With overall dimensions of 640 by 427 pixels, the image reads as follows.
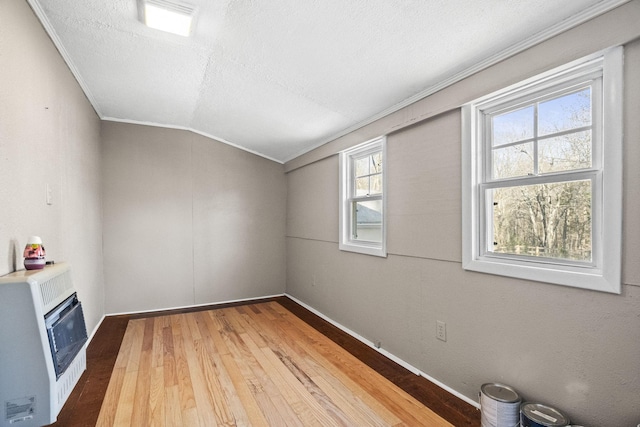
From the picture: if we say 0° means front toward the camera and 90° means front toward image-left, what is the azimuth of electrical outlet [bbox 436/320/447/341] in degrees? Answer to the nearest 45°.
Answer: approximately 45°

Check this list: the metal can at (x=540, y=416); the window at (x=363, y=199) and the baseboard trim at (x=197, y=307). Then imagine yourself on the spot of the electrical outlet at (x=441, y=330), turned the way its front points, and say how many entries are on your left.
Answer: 1

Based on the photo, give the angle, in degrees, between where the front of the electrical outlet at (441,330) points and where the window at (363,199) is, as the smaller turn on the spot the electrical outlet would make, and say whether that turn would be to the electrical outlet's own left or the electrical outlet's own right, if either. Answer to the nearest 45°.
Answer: approximately 90° to the electrical outlet's own right

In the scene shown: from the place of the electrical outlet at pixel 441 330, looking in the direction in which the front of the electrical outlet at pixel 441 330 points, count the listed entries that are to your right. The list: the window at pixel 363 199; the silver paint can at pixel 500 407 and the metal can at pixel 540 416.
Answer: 1

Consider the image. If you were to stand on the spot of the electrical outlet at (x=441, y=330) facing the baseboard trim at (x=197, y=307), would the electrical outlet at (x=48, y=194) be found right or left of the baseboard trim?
left

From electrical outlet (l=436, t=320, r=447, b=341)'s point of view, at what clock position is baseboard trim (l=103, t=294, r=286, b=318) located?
The baseboard trim is roughly at 2 o'clock from the electrical outlet.

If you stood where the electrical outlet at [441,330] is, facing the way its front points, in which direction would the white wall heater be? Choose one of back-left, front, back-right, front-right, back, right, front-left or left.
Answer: front

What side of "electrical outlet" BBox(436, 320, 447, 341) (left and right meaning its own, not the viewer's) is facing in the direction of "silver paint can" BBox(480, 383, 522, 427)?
left

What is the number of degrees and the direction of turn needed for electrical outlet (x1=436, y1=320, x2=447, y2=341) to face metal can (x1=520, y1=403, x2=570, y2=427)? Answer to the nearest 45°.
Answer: approximately 90° to its left

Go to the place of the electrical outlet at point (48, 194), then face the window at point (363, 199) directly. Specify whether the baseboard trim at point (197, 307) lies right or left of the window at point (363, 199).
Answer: left

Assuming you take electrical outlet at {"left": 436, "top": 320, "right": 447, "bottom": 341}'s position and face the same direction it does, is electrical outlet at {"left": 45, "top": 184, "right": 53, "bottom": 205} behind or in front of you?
in front
